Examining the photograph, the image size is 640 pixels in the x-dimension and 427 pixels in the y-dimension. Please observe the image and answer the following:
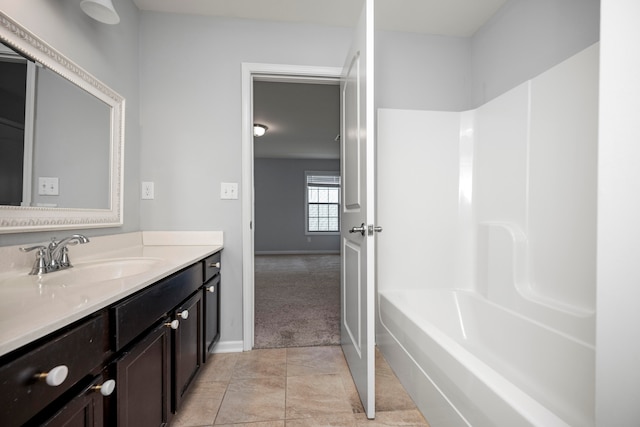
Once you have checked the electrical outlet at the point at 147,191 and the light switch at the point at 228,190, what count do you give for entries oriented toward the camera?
2

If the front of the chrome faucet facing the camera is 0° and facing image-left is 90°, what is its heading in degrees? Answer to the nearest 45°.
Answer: approximately 315°

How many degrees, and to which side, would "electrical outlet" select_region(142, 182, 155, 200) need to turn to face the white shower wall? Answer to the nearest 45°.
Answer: approximately 45° to its left

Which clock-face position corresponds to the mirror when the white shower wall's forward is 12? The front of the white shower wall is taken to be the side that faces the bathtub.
The mirror is roughly at 12 o'clock from the white shower wall.

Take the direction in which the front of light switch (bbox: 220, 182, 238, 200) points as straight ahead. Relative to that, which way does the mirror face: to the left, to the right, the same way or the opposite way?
to the left

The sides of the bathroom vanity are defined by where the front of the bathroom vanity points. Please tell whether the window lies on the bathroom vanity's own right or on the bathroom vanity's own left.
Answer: on the bathroom vanity's own left

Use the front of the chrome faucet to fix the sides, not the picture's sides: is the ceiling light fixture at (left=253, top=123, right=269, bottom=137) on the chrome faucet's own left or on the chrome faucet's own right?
on the chrome faucet's own left

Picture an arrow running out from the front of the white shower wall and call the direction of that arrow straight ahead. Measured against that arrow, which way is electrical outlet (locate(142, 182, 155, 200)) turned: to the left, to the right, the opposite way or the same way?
to the left

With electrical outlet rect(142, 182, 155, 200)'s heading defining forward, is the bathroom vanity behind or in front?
in front

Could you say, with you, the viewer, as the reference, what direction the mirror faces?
facing the viewer and to the right of the viewer

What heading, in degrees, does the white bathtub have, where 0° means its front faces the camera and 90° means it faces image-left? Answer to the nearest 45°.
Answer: approximately 45°

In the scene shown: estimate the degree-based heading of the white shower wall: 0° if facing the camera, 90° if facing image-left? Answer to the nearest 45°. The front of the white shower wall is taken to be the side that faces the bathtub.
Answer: approximately 45°

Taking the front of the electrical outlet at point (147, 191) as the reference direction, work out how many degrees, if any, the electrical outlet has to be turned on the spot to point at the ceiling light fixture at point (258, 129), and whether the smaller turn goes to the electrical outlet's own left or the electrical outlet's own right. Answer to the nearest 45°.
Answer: approximately 135° to the electrical outlet's own left

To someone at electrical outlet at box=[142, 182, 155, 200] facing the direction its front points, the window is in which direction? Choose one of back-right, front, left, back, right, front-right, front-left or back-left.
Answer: back-left

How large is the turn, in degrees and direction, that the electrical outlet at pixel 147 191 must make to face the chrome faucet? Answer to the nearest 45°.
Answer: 0° — it already faces it
